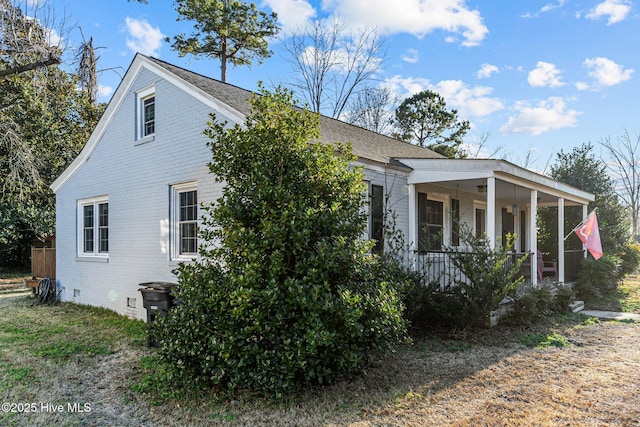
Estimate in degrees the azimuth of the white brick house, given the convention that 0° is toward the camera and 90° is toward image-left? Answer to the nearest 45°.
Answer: approximately 315°

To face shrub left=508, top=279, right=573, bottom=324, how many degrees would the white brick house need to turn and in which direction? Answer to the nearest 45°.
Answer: approximately 45° to its left

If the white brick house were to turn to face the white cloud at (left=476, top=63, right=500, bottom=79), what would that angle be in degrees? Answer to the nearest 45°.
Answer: approximately 90° to its left

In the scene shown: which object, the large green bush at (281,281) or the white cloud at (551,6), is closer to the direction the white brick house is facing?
the large green bush

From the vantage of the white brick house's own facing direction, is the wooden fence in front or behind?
behind
